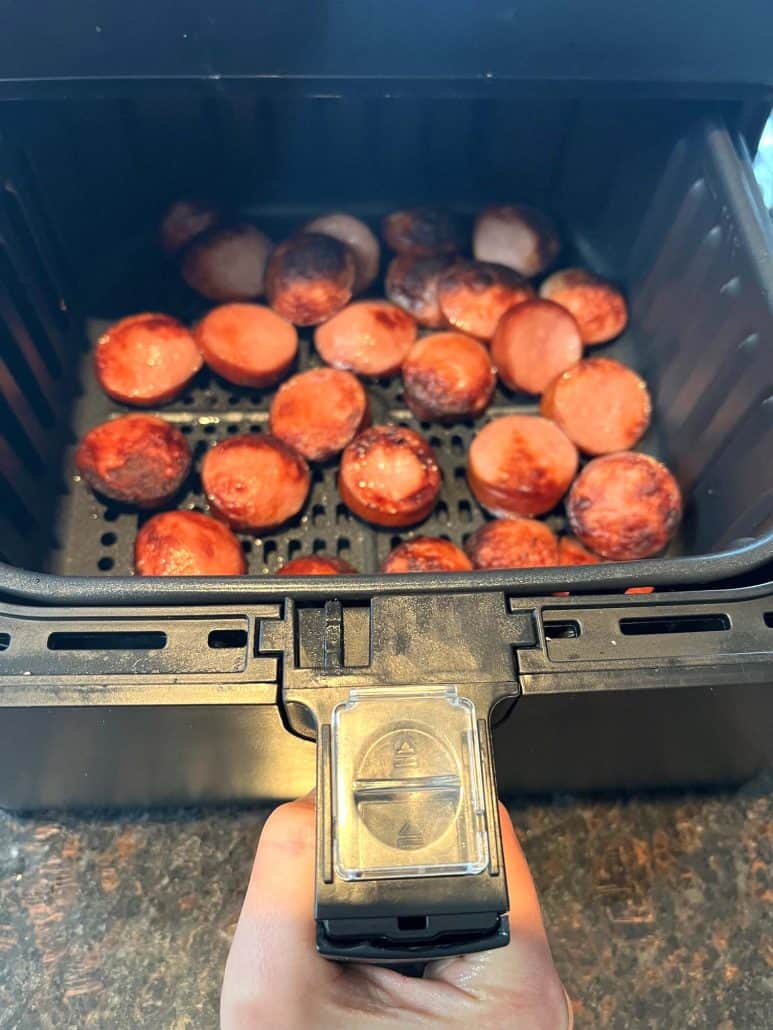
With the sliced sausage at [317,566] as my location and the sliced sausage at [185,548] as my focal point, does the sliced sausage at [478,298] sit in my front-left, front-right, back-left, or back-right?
back-right

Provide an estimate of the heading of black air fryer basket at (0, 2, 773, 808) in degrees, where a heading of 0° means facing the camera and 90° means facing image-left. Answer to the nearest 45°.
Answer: approximately 0°

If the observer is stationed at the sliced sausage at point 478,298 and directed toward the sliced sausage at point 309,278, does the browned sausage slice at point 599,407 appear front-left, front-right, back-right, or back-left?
back-left
